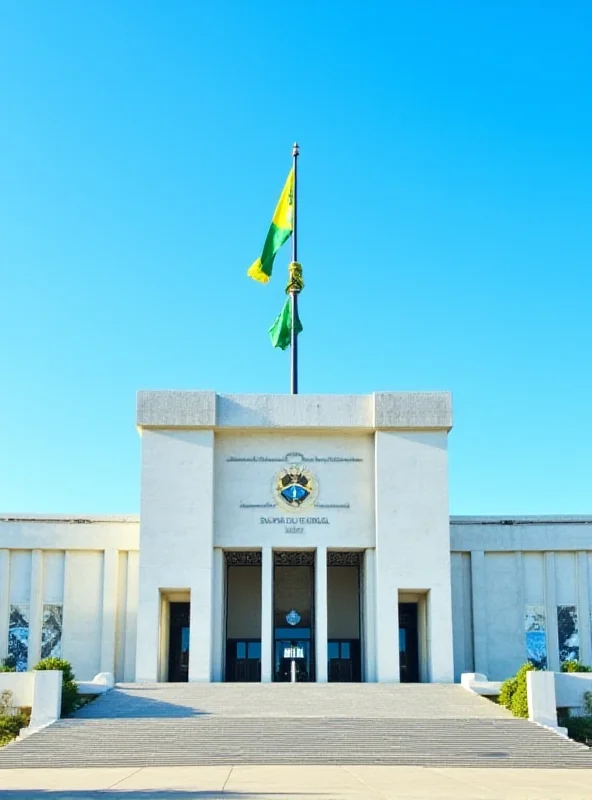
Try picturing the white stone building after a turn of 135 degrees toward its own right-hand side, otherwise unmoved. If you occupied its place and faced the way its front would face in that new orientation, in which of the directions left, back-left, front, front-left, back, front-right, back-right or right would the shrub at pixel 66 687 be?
left

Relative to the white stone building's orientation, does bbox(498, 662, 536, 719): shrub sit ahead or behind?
ahead

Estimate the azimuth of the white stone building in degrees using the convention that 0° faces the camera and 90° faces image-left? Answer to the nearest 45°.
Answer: approximately 0°

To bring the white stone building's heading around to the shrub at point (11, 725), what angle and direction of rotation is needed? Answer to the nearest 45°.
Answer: approximately 45° to its right
